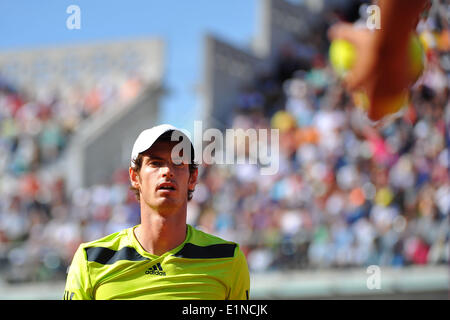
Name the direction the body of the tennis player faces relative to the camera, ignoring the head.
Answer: toward the camera
